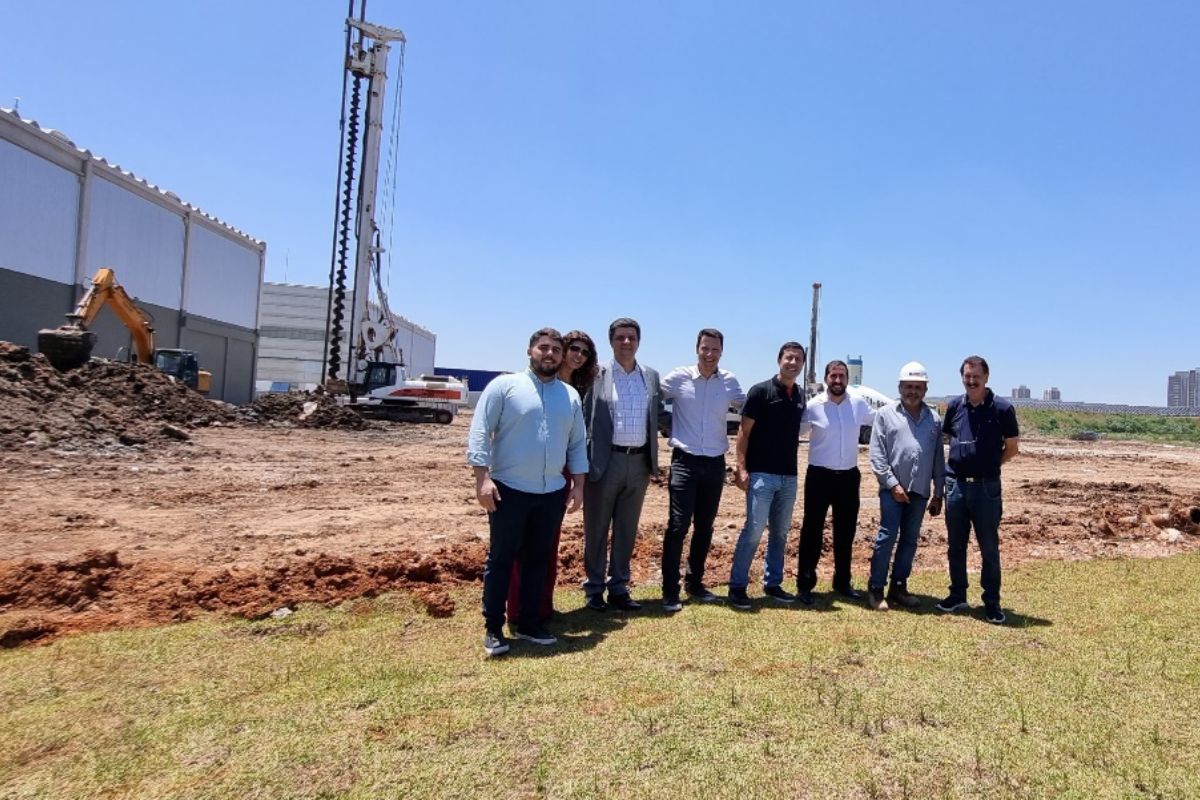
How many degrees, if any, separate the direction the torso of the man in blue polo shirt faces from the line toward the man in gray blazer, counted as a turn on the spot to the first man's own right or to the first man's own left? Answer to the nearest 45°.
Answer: approximately 45° to the first man's own right

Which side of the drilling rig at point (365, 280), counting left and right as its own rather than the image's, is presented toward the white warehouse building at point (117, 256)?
front

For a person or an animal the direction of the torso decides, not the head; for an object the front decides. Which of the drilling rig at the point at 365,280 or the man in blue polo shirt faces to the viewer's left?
the drilling rig

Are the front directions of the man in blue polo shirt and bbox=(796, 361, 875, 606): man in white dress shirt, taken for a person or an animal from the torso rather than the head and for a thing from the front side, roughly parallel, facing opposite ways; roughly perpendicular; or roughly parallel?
roughly parallel

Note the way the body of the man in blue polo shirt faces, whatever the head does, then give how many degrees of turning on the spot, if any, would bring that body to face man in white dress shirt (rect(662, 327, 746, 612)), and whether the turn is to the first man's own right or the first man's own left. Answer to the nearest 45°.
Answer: approximately 45° to the first man's own right

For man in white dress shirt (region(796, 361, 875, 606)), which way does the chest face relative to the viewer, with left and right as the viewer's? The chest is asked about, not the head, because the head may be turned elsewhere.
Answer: facing the viewer

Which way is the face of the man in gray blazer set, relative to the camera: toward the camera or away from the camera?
toward the camera

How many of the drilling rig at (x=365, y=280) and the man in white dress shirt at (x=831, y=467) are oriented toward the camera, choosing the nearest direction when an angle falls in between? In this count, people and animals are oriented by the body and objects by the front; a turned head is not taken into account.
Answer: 1

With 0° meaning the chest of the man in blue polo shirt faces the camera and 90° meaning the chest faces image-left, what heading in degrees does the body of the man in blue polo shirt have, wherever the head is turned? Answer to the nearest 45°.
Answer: approximately 0°

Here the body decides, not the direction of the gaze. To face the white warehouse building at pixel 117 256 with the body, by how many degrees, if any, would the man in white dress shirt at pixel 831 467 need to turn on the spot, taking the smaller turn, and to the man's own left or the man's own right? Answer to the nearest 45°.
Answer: approximately 135° to the man's own right

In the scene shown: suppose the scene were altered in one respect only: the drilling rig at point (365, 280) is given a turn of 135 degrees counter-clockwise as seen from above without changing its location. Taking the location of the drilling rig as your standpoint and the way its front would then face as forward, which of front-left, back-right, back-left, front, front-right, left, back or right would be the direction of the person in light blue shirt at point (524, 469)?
front-right

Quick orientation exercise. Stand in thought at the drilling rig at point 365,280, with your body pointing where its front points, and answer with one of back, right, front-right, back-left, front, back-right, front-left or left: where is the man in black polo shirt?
left

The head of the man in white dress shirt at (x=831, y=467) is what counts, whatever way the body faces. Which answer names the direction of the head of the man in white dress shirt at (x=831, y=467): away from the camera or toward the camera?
toward the camera

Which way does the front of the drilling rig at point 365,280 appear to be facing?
to the viewer's left
